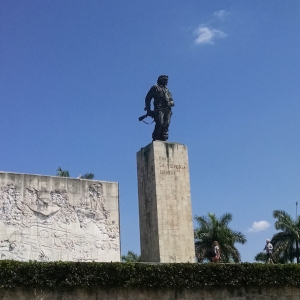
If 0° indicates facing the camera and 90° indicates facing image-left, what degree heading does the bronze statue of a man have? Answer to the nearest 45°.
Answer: approximately 315°

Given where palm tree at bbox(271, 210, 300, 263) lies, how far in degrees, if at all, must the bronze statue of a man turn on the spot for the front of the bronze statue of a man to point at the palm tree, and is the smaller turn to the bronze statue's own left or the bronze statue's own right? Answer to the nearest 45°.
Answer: approximately 90° to the bronze statue's own left

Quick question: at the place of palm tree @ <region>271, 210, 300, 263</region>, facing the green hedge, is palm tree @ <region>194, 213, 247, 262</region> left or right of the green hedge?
right

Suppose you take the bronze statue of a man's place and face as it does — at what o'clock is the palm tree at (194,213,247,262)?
The palm tree is roughly at 8 o'clock from the bronze statue of a man.
